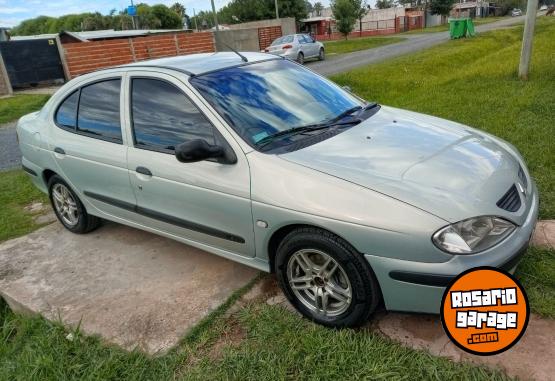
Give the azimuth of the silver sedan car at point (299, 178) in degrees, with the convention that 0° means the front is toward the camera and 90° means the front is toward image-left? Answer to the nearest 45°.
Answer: approximately 315°

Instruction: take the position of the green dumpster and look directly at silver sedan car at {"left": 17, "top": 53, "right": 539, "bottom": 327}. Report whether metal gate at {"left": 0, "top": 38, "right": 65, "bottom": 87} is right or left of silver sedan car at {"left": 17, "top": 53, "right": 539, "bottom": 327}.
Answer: right

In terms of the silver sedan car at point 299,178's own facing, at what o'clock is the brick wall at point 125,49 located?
The brick wall is roughly at 7 o'clock from the silver sedan car.

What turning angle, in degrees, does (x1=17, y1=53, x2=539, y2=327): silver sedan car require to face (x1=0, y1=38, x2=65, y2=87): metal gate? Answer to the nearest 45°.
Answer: approximately 180°

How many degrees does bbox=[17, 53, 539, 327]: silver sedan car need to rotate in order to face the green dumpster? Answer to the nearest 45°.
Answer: approximately 90° to its left

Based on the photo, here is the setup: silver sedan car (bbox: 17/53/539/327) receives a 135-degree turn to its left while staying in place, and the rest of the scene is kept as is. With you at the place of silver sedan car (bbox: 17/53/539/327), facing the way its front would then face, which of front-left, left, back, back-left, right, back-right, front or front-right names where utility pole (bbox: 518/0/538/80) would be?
front-right

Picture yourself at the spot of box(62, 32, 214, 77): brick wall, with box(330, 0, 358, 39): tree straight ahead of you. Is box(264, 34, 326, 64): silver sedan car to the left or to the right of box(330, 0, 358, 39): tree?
right

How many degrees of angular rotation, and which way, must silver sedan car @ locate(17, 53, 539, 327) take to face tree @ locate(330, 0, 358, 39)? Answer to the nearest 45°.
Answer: approximately 135° to its left

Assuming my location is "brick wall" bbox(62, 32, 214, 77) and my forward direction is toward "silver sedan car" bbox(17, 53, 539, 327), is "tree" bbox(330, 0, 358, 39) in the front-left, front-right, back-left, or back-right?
back-left

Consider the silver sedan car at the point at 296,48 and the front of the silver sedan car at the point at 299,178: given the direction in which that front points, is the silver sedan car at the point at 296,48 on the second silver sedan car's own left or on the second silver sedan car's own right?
on the second silver sedan car's own left
